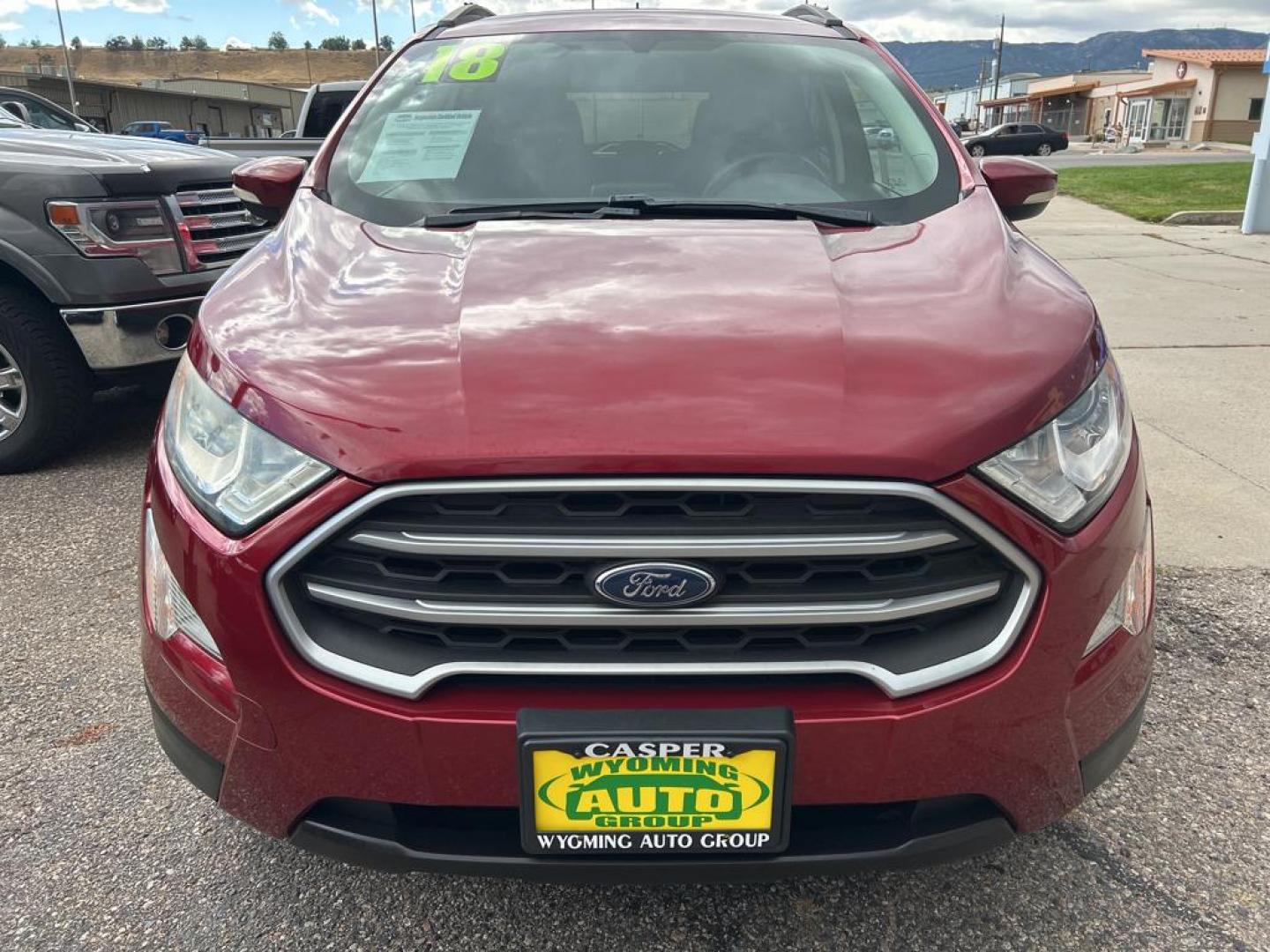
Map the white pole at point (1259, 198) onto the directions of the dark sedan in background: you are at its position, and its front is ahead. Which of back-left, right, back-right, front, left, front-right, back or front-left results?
left

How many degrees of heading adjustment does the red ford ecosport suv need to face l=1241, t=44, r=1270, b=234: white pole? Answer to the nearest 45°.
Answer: approximately 135° to its left

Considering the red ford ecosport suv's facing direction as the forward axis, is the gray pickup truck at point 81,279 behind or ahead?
behind

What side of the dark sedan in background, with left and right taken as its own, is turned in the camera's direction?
left

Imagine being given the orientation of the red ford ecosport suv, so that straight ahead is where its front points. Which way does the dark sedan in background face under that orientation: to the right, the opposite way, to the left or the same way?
to the right

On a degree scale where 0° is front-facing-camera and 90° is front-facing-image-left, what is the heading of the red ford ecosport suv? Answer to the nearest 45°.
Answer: approximately 0°

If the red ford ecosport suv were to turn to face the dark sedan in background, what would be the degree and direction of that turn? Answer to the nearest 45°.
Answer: approximately 180°

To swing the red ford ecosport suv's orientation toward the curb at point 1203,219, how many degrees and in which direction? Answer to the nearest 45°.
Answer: approximately 135° to its left

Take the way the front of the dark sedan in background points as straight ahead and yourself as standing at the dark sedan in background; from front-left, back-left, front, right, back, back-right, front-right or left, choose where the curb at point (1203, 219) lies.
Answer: left

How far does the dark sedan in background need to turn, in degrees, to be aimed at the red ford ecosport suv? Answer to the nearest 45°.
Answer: approximately 90° to its left

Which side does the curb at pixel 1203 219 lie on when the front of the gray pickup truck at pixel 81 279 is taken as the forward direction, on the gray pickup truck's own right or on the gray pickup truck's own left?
on the gray pickup truck's own left

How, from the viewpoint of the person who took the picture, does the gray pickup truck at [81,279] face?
facing the viewer and to the right of the viewer

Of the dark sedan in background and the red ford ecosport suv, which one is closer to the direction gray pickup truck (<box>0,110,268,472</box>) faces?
the red ford ecosport suv
